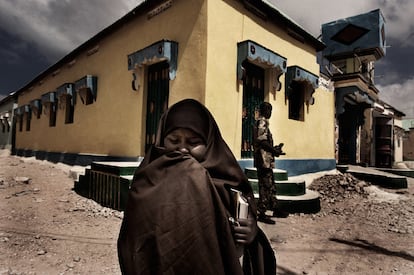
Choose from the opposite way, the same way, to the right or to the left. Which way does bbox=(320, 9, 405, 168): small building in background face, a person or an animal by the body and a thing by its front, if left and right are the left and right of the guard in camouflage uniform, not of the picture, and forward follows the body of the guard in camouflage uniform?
to the right

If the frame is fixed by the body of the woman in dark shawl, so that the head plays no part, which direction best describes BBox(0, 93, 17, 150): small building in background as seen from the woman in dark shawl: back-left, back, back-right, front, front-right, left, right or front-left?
back-right

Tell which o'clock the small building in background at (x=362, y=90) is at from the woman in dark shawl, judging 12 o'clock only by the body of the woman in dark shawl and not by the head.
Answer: The small building in background is roughly at 7 o'clock from the woman in dark shawl.

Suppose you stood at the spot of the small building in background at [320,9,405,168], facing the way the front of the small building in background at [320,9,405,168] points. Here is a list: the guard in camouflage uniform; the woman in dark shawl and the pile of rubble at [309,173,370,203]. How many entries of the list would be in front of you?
3

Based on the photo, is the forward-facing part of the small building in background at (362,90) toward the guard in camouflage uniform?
yes

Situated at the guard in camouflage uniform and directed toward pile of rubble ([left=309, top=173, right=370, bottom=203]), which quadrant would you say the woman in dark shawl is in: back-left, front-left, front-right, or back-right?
back-right

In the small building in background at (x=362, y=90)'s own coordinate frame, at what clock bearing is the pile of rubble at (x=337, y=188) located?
The pile of rubble is roughly at 12 o'clock from the small building in background.

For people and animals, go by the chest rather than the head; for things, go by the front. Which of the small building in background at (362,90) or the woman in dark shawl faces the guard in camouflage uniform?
the small building in background

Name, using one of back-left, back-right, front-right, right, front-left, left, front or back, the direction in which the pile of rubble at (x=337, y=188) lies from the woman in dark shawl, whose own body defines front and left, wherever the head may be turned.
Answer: back-left

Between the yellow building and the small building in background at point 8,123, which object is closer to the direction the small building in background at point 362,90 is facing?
the yellow building
